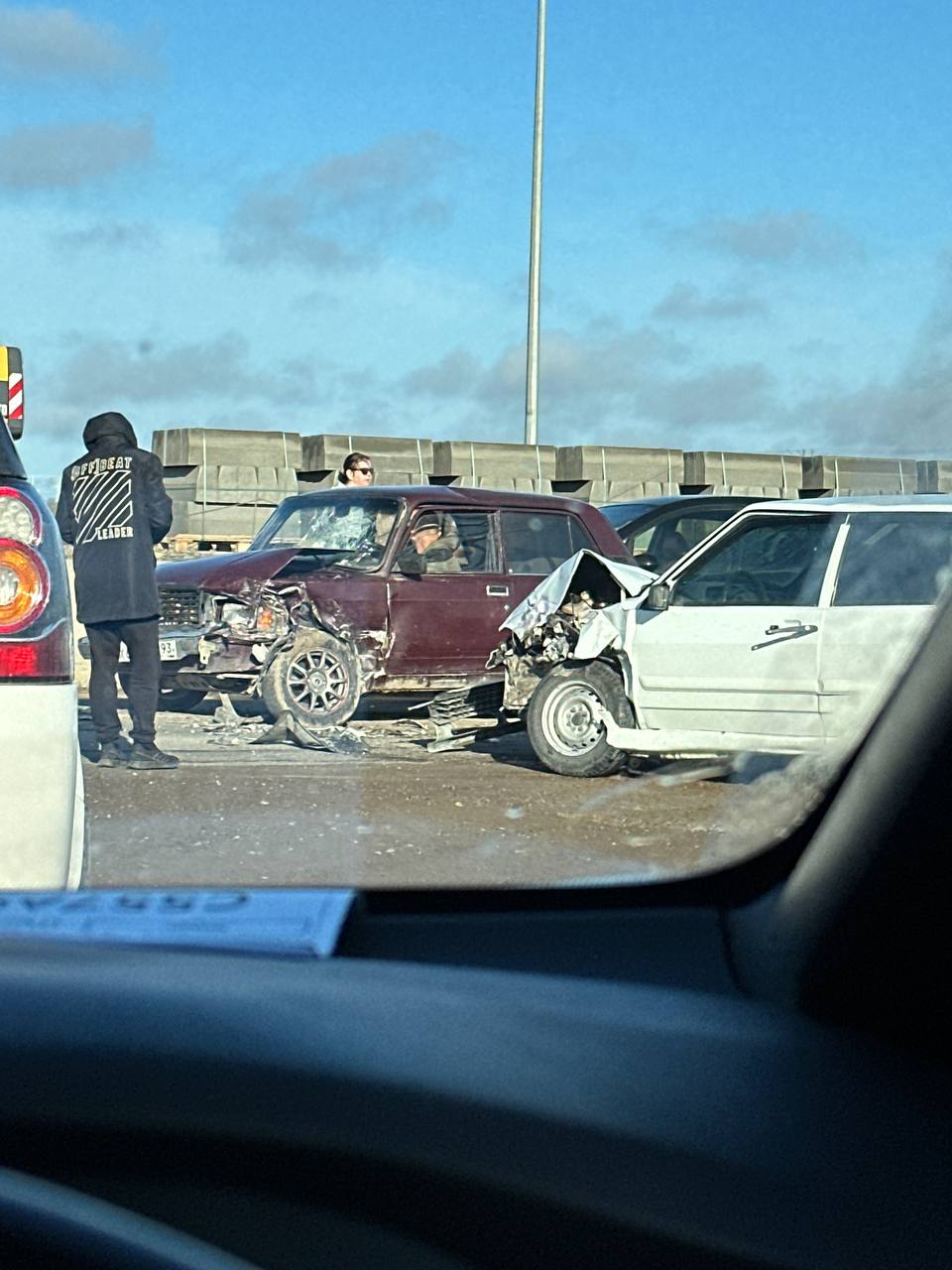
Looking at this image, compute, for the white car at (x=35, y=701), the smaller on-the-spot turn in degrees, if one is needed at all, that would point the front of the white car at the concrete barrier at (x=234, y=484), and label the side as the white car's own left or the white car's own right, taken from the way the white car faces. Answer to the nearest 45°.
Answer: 0° — it already faces it

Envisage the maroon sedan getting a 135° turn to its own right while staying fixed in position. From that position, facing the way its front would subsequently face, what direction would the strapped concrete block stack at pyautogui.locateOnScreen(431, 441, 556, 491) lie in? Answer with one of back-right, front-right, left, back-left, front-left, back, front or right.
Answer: front

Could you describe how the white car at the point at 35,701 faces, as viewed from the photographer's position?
facing away from the viewer

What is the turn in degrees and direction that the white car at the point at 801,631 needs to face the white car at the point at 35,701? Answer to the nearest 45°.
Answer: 0° — it already faces it

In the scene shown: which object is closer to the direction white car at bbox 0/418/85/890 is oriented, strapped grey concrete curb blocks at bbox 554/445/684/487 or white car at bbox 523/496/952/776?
the strapped grey concrete curb blocks

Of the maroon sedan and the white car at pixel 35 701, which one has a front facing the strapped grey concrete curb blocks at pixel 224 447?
the white car

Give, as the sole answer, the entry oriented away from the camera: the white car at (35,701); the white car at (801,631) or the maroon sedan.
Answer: the white car at (35,701)

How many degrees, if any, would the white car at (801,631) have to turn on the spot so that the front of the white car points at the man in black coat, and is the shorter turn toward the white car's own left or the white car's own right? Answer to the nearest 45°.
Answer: approximately 45° to the white car's own right

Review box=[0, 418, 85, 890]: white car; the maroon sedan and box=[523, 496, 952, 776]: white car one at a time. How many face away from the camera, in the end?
1

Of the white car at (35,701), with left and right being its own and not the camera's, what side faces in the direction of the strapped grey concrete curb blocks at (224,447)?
front

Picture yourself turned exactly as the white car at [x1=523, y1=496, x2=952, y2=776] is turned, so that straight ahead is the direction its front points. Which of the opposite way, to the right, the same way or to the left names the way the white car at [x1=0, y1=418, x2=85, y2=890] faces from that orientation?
to the right

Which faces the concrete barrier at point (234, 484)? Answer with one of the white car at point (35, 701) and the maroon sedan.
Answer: the white car

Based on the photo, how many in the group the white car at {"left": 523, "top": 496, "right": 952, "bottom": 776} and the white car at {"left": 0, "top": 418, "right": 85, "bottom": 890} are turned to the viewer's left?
1

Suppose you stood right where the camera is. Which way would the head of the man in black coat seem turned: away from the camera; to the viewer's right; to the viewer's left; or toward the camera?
away from the camera

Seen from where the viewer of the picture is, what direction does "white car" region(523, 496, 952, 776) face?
facing to the left of the viewer
